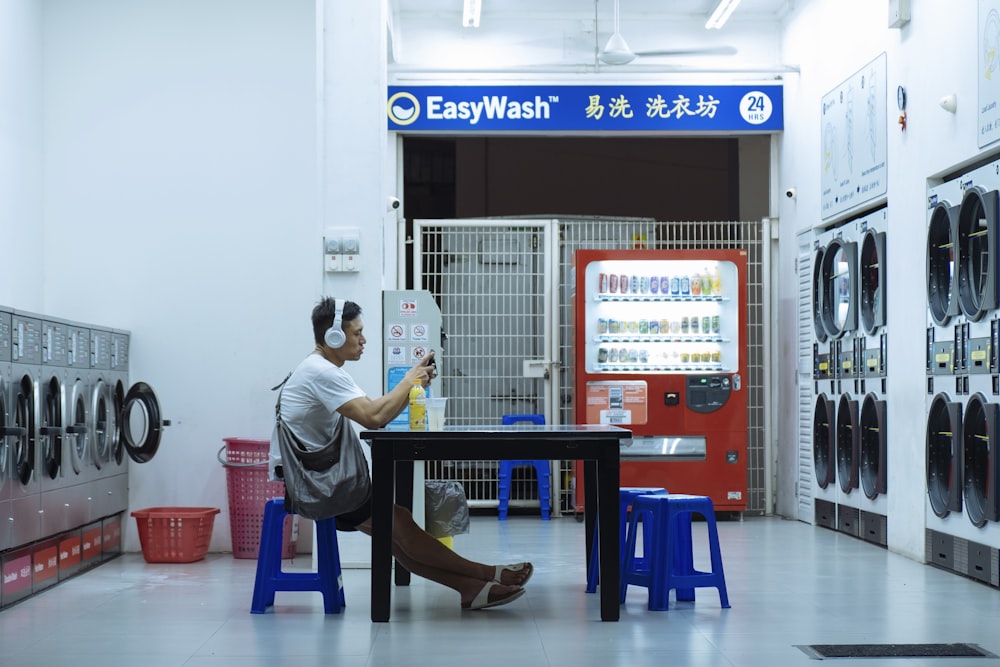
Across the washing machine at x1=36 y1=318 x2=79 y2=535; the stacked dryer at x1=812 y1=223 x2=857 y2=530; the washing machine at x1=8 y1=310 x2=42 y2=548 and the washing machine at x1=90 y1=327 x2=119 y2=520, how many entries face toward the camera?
0

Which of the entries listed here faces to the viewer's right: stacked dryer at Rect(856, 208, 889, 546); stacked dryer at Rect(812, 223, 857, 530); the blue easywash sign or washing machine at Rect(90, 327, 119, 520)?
the washing machine

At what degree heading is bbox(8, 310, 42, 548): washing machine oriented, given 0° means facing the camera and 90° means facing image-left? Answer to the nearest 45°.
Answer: approximately 270°

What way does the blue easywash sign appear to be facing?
toward the camera

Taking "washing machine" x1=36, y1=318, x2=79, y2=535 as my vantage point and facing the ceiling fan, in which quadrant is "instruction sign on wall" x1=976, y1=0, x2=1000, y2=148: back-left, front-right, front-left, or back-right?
front-right

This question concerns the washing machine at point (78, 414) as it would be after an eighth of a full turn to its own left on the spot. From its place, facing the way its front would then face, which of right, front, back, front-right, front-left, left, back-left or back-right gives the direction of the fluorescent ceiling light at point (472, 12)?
front

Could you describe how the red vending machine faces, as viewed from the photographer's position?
facing the viewer

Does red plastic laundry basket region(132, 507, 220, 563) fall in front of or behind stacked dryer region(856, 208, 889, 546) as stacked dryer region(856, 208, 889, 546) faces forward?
in front

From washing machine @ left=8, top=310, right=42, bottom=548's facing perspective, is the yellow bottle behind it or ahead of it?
ahead

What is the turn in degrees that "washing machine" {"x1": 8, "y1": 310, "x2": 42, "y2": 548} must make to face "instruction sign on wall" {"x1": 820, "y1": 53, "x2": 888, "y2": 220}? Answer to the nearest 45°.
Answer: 0° — it already faces it

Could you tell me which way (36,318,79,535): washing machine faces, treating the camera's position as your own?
facing to the right of the viewer

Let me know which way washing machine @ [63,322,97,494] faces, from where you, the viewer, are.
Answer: facing to the right of the viewer

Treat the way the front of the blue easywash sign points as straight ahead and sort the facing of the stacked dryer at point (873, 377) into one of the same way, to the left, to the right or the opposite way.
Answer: to the right

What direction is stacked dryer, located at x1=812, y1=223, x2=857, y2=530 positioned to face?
to the viewer's left

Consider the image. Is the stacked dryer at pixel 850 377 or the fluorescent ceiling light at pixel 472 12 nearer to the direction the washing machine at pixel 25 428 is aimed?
the stacked dryer

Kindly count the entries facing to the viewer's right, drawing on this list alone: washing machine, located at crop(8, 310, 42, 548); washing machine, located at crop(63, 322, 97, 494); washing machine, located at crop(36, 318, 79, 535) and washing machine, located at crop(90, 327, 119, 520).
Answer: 4

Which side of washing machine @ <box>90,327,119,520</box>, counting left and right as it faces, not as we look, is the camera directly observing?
right

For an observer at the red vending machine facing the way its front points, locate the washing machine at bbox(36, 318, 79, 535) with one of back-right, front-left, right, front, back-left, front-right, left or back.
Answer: front-right

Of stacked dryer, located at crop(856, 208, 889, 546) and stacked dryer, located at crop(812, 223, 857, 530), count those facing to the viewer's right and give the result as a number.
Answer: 0
